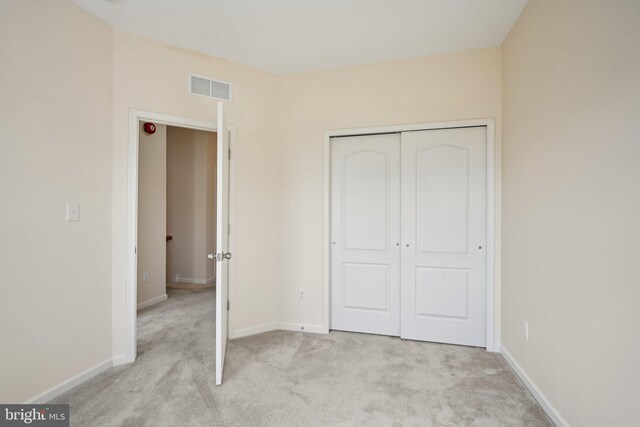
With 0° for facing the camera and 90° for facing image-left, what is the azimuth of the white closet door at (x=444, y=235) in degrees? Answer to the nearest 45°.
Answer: approximately 0°

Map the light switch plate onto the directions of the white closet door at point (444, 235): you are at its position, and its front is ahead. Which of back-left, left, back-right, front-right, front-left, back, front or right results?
front-right

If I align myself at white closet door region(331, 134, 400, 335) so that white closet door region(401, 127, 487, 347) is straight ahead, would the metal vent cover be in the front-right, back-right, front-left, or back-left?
back-right

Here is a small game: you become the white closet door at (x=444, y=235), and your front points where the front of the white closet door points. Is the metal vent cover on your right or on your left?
on your right

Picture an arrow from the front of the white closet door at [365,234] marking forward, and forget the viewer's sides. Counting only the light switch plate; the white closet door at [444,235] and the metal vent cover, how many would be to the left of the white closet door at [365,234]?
1

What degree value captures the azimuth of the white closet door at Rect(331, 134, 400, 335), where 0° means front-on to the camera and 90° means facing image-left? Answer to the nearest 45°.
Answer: approximately 0°

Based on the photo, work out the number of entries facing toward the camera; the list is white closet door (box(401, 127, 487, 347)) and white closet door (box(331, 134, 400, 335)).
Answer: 2

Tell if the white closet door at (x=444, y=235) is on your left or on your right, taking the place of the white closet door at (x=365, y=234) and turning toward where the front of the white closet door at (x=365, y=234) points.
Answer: on your left

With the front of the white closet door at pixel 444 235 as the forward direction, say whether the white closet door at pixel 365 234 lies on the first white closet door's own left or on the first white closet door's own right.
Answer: on the first white closet door's own right
